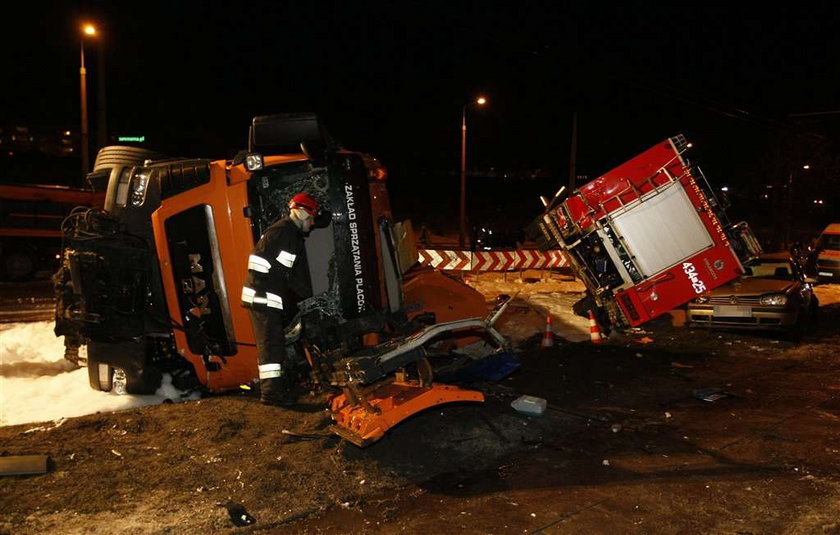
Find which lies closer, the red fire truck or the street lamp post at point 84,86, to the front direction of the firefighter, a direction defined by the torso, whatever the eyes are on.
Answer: the red fire truck

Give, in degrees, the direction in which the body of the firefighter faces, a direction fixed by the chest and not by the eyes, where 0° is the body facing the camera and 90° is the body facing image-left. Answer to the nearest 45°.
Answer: approximately 270°

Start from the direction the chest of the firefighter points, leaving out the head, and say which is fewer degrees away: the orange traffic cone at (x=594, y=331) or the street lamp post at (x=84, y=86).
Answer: the orange traffic cone

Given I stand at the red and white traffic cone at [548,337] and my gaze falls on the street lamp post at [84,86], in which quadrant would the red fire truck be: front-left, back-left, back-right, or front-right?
front-right

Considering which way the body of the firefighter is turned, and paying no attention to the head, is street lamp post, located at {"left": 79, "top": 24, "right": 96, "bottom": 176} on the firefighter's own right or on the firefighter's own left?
on the firefighter's own left

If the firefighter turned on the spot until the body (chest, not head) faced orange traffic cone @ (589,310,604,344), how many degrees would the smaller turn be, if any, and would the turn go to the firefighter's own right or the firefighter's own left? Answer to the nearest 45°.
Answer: approximately 45° to the firefighter's own left

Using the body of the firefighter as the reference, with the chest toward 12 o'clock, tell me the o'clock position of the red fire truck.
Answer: The red fire truck is roughly at 11 o'clock from the firefighter.

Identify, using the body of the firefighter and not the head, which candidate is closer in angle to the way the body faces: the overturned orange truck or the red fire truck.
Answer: the red fire truck
